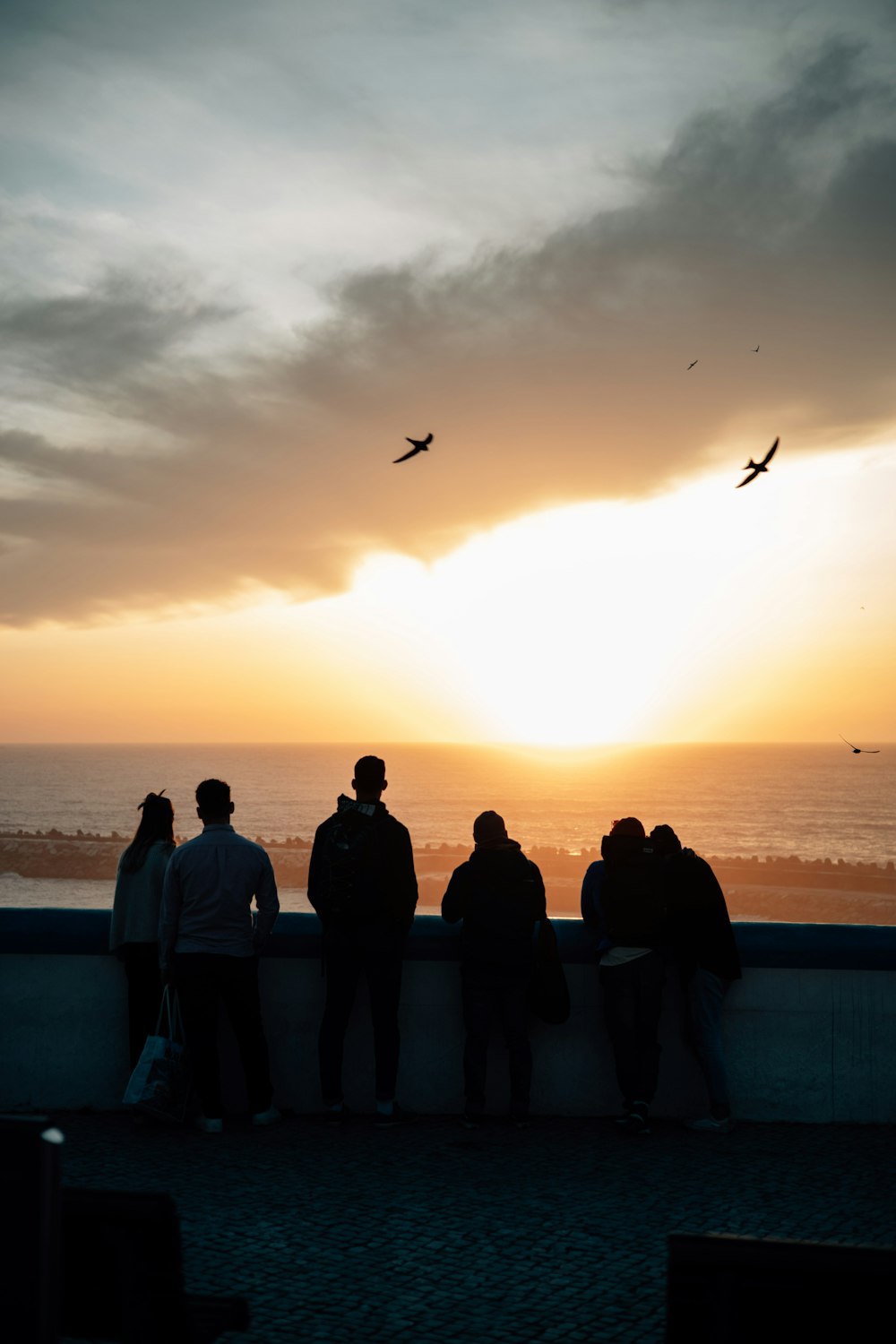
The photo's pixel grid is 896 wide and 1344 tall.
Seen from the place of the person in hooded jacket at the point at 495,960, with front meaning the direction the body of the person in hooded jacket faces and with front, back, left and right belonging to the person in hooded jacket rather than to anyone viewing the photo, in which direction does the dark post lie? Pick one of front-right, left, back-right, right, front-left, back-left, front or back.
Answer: back

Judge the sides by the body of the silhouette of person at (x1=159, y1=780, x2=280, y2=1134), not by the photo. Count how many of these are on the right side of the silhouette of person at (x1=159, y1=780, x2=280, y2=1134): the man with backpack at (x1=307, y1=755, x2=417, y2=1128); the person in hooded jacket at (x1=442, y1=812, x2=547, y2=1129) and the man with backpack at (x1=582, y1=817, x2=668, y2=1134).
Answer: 3

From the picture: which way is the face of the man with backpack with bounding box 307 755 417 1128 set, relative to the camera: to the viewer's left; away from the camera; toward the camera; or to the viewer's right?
away from the camera

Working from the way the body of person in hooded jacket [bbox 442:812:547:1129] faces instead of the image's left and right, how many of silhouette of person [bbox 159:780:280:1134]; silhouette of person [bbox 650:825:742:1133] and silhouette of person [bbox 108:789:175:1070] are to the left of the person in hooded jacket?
2

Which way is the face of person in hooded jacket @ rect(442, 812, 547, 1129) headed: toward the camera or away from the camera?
away from the camera

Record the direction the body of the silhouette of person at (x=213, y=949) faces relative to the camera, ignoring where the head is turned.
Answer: away from the camera

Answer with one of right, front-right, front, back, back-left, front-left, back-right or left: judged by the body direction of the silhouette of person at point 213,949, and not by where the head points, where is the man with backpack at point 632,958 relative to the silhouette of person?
right

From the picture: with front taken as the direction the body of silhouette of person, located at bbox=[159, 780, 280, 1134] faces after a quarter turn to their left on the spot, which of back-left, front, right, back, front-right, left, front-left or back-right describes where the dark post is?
left

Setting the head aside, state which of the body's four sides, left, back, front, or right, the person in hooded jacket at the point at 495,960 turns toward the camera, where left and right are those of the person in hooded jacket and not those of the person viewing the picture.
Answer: back

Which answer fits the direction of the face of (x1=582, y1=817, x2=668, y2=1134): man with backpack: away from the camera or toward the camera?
away from the camera

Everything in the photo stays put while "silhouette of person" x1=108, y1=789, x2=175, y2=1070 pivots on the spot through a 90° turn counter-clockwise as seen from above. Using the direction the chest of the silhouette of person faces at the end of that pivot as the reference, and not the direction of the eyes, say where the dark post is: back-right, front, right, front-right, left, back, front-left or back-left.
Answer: back-left

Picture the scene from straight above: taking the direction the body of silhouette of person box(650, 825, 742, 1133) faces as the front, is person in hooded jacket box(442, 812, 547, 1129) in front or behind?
in front
